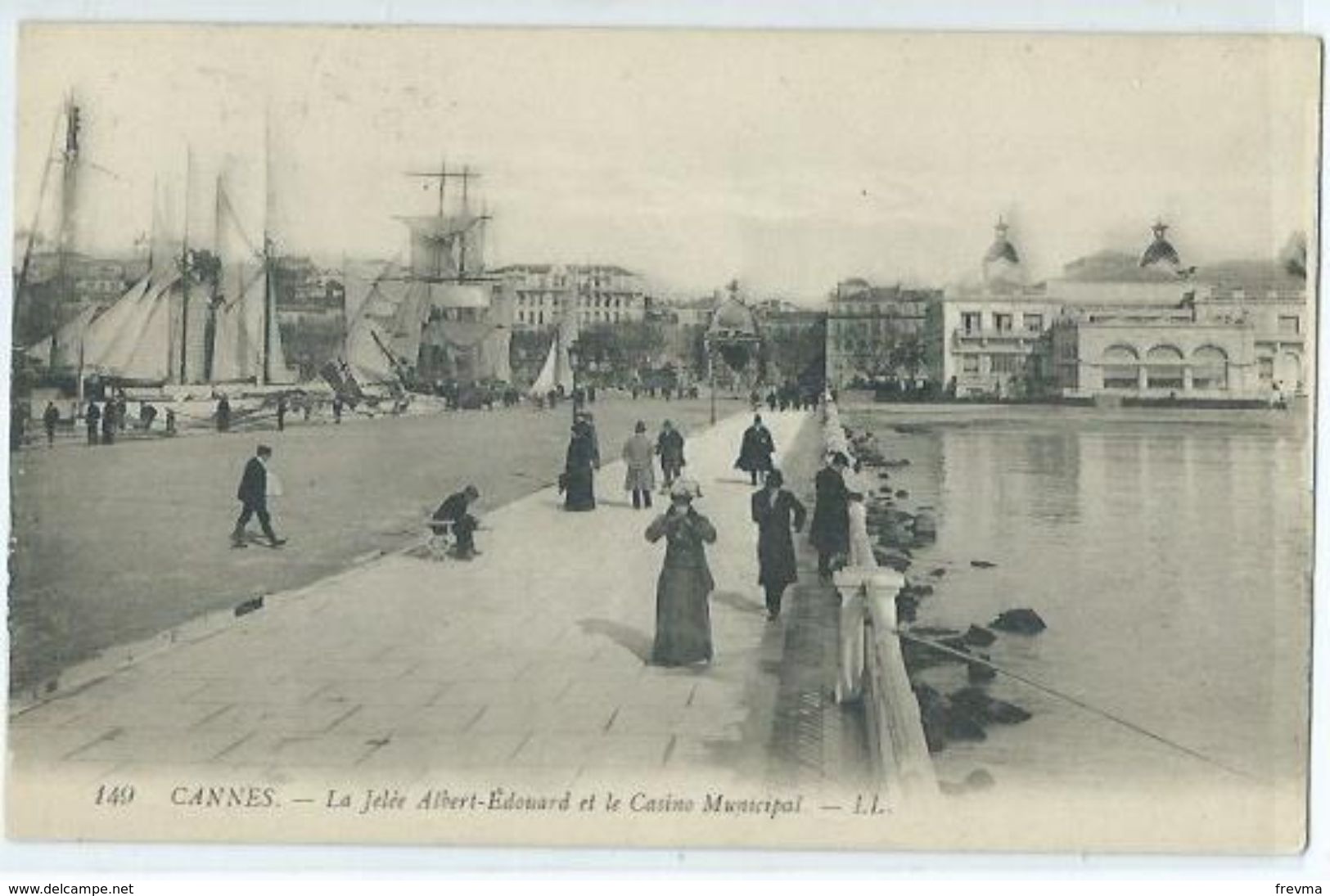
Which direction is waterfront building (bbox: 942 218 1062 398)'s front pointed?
toward the camera

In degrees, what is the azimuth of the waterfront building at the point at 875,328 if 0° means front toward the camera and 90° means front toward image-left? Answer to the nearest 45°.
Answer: approximately 0°
